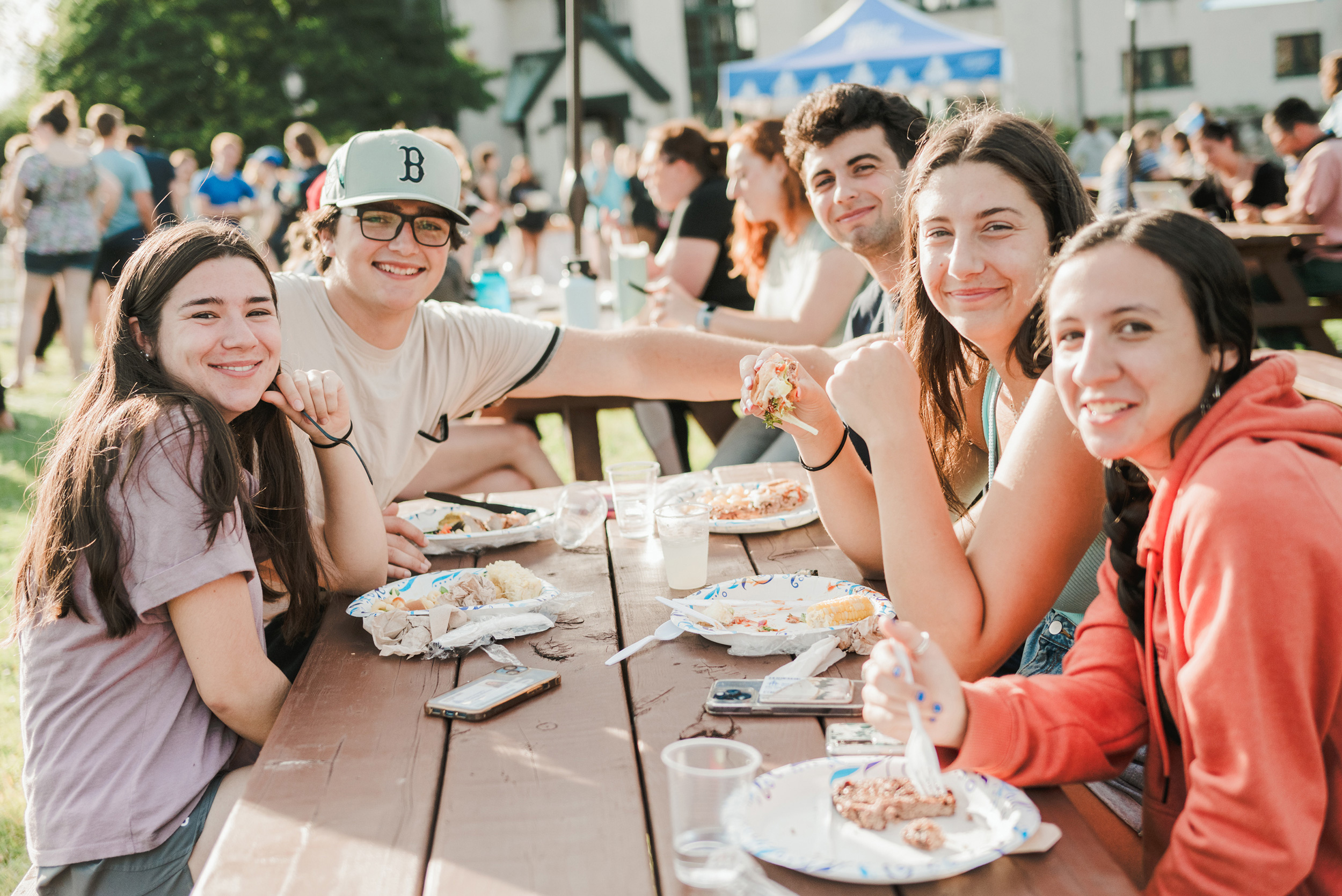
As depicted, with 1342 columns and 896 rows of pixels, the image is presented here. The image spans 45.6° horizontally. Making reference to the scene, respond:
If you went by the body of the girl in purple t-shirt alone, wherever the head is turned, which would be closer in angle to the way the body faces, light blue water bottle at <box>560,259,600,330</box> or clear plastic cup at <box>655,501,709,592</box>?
the clear plastic cup

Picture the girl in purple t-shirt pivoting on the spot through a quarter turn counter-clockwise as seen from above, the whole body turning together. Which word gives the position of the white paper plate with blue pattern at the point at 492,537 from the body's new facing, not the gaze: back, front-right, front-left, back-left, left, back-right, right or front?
front-right

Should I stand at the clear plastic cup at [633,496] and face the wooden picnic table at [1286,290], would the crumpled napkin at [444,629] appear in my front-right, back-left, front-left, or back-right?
back-right

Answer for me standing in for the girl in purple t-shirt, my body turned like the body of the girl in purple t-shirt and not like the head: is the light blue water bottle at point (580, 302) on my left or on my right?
on my left

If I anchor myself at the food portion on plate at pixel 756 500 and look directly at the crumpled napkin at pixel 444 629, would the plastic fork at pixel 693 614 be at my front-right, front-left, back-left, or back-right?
front-left

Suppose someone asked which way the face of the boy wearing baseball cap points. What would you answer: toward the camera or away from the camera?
toward the camera

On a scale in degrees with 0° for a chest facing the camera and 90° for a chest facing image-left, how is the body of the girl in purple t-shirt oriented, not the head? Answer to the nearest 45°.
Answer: approximately 270°
